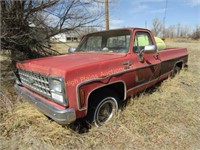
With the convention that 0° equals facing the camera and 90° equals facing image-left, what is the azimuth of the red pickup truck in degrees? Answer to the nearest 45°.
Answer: approximately 45°

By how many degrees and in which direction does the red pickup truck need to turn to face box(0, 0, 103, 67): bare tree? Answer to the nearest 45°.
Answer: approximately 90° to its right
